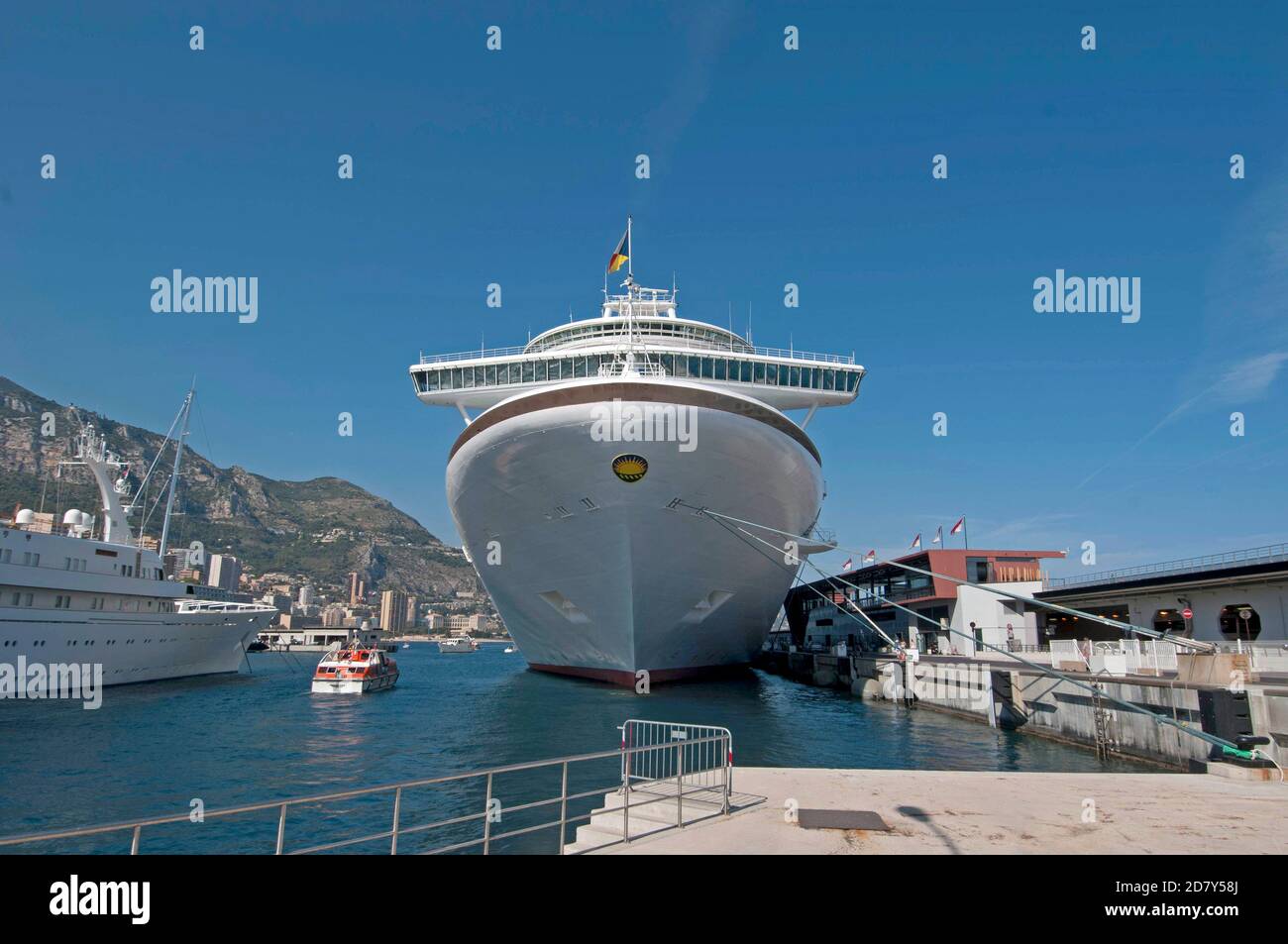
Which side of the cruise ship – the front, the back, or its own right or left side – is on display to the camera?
front

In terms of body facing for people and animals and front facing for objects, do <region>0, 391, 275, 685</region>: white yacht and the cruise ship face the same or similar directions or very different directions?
very different directions

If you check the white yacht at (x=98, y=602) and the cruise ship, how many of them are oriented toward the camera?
1

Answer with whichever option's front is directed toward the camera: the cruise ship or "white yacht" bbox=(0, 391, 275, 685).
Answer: the cruise ship

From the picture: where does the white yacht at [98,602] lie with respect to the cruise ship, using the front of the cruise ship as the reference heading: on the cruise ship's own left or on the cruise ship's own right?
on the cruise ship's own right

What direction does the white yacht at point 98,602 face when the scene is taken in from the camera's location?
facing away from the viewer and to the right of the viewer
